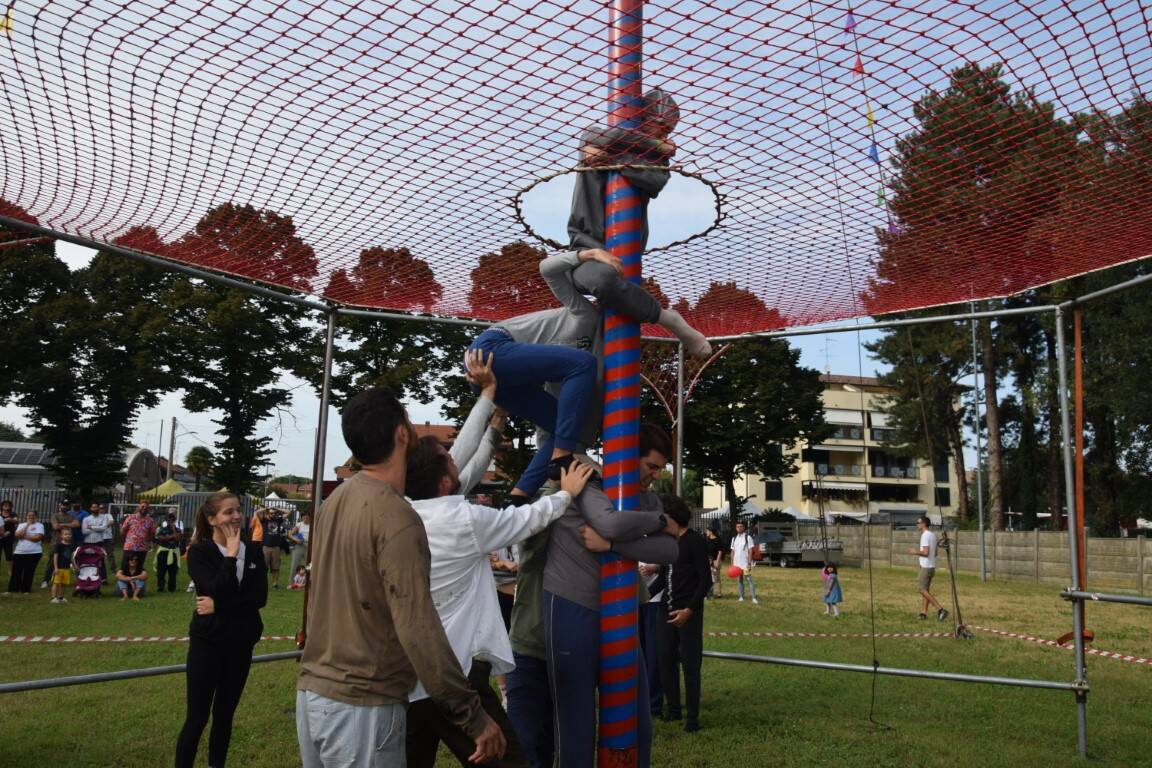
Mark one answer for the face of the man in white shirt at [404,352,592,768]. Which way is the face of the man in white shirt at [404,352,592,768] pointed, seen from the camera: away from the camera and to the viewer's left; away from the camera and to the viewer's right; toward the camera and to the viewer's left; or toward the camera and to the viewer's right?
away from the camera and to the viewer's right

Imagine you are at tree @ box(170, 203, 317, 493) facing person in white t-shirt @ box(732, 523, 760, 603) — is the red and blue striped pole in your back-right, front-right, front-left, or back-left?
front-right

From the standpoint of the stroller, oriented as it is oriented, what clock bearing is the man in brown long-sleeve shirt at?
The man in brown long-sleeve shirt is roughly at 12 o'clock from the stroller.

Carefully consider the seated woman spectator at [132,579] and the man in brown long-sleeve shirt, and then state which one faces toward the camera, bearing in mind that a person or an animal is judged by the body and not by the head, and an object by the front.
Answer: the seated woman spectator

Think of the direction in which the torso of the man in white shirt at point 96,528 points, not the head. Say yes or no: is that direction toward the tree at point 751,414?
no

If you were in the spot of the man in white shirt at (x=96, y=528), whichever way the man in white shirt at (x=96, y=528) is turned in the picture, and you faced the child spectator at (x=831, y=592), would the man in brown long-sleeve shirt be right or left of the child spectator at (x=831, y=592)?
right

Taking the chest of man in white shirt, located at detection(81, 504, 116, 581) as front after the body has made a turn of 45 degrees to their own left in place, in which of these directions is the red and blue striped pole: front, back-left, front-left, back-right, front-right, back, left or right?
front-right

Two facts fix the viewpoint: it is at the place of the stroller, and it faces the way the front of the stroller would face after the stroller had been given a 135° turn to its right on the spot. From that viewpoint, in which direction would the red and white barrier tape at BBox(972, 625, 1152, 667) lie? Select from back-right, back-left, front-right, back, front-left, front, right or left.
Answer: back

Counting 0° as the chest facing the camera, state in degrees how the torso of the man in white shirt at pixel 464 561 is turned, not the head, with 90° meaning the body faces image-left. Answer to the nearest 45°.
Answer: approximately 225°

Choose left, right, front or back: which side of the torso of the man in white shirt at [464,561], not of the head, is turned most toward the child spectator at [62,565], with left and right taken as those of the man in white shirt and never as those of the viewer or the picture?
left

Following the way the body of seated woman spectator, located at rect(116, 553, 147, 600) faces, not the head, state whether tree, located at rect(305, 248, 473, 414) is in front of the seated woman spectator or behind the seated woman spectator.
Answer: behind

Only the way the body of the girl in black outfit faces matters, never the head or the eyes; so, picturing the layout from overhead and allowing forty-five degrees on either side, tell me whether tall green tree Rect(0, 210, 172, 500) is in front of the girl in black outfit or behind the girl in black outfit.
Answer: behind

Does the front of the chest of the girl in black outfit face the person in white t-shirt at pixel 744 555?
no

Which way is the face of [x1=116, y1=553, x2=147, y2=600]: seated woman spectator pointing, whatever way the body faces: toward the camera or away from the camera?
toward the camera

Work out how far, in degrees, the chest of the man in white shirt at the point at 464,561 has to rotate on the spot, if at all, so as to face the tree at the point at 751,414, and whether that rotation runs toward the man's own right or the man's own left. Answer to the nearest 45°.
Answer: approximately 45° to the man's own left

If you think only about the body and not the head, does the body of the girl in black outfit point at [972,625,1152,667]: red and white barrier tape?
no

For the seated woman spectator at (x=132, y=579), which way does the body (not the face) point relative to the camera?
toward the camera

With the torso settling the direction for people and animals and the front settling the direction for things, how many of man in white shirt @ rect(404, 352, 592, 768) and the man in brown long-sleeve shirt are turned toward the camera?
0

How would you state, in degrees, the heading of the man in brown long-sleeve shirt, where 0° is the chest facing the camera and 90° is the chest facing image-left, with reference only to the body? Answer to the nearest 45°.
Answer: approximately 225°
